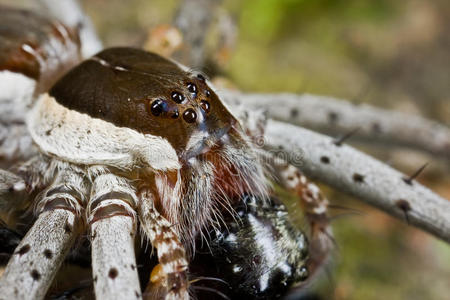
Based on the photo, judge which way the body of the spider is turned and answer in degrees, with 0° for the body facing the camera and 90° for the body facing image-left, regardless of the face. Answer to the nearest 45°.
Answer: approximately 315°
